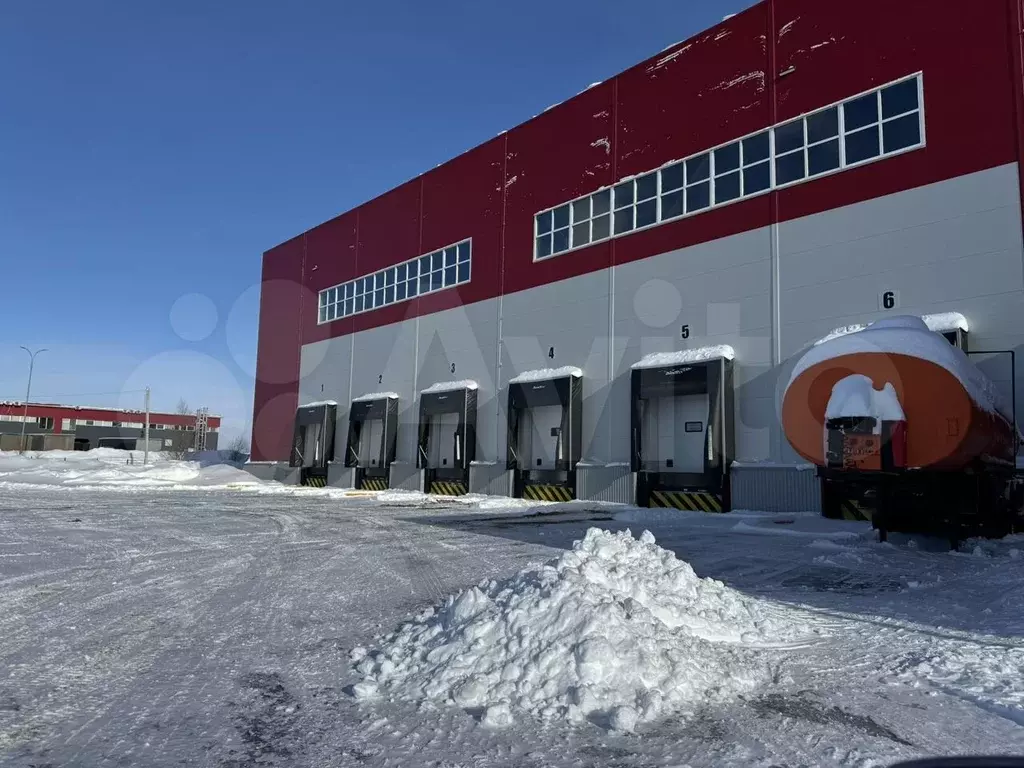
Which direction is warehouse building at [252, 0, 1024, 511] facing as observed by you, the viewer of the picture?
facing the viewer and to the left of the viewer

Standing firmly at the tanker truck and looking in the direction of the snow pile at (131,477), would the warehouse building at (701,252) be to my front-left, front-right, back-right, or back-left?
front-right

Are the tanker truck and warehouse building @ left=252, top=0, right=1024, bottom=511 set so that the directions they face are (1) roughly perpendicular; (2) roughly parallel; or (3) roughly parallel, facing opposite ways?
roughly parallel, facing opposite ways

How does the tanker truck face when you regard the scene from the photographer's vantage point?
facing away from the viewer and to the right of the viewer

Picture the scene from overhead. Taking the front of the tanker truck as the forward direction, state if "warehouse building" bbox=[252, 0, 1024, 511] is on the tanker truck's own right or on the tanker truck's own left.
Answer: on the tanker truck's own left

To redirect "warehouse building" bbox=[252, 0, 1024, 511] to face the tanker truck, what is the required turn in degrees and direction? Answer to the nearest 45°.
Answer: approximately 45° to its left

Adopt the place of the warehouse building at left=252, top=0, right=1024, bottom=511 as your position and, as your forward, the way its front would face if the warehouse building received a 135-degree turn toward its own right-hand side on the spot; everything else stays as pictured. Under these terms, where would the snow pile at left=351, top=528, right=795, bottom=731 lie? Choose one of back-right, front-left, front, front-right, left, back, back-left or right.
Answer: back
